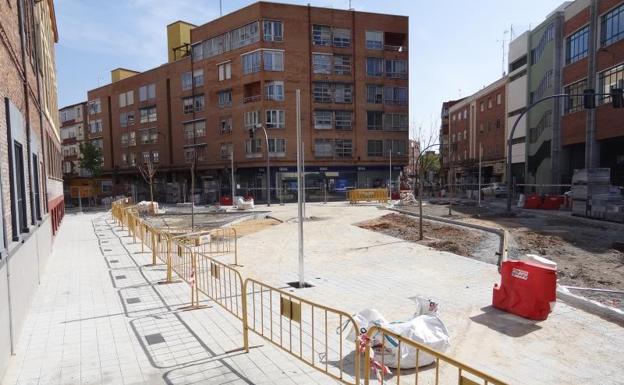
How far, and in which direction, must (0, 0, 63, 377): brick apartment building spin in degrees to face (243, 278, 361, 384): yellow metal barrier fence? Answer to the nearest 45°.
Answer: approximately 45° to its right

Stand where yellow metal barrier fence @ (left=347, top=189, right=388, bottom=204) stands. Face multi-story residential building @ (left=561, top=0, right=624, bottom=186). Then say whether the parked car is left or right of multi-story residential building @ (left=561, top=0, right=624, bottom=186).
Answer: left

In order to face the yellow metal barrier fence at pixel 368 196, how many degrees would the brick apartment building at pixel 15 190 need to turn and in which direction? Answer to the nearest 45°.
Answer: approximately 45° to its left

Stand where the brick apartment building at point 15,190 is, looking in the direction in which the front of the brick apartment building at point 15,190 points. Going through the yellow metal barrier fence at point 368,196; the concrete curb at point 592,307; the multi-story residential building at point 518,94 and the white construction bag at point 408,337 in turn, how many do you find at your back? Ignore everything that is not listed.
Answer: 0

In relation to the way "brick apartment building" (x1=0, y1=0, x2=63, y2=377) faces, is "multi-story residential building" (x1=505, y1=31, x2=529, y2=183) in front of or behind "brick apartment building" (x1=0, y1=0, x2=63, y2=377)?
in front

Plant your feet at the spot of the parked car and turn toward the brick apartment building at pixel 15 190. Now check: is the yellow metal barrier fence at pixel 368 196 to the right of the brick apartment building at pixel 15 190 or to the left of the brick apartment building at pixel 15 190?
right

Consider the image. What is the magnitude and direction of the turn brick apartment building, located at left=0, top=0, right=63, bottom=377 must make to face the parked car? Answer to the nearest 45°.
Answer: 0° — it already faces it

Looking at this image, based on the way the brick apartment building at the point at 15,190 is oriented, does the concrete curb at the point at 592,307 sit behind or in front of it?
in front

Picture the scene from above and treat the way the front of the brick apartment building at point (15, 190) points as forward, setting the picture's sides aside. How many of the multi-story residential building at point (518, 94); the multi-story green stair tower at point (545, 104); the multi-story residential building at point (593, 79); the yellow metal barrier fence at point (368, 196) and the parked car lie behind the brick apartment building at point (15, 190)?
0

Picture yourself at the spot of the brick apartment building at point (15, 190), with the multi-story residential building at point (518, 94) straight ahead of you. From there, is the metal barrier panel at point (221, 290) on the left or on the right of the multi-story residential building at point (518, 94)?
right

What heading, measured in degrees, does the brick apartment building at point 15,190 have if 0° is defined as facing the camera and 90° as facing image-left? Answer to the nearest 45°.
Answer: approximately 270°

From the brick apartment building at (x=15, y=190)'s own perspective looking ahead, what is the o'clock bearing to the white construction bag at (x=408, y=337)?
The white construction bag is roughly at 2 o'clock from the brick apartment building.

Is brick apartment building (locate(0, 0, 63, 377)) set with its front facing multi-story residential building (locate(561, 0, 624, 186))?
yes
